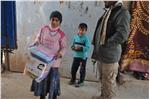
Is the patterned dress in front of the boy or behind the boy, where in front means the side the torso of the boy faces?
behind

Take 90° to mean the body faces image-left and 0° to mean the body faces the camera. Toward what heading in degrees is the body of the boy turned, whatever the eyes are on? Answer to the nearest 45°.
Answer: approximately 45°

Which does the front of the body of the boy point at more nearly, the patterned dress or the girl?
the girl
